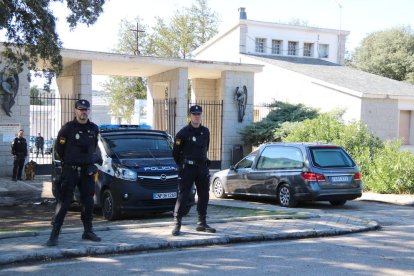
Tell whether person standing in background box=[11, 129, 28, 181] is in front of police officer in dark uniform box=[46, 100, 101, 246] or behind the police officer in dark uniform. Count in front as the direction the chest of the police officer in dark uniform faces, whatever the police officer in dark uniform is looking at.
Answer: behind

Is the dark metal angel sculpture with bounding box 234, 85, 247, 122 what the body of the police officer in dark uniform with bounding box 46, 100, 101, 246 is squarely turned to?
no

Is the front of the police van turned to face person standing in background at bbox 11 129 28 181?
no

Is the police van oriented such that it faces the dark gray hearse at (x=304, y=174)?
no

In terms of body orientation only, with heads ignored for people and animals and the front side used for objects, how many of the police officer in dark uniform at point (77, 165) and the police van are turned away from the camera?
0

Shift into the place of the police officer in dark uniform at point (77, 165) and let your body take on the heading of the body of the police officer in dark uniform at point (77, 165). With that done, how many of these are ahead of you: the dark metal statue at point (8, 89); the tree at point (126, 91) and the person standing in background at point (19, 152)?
0

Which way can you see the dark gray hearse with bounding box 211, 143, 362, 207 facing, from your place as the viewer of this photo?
facing away from the viewer and to the left of the viewer

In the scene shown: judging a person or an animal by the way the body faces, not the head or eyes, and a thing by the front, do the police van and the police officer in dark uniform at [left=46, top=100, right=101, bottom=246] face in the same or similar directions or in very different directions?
same or similar directions

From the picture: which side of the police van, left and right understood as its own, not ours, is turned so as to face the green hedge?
left

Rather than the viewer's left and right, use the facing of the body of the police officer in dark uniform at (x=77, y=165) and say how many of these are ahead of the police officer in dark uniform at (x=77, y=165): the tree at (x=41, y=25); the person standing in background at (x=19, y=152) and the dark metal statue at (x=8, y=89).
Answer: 0

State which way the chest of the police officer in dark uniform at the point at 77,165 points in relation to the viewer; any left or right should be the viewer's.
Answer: facing the viewer and to the right of the viewer

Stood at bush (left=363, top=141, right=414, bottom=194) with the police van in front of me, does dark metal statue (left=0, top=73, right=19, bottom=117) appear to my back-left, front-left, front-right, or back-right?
front-right

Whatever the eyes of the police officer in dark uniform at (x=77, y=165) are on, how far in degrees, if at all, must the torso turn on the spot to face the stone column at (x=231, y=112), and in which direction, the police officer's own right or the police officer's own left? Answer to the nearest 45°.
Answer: approximately 90° to the police officer's own left
